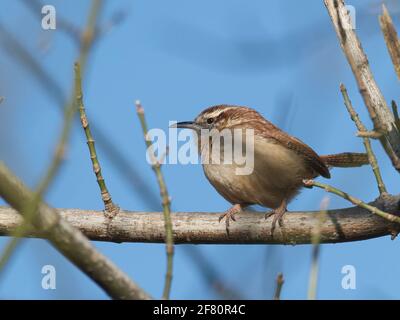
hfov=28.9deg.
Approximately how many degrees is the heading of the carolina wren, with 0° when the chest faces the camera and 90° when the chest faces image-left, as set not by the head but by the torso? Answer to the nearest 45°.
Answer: approximately 90°

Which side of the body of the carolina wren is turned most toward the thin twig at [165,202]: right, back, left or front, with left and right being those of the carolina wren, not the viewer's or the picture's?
front

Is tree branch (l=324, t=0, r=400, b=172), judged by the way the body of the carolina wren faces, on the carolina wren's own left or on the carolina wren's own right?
on the carolina wren's own left
